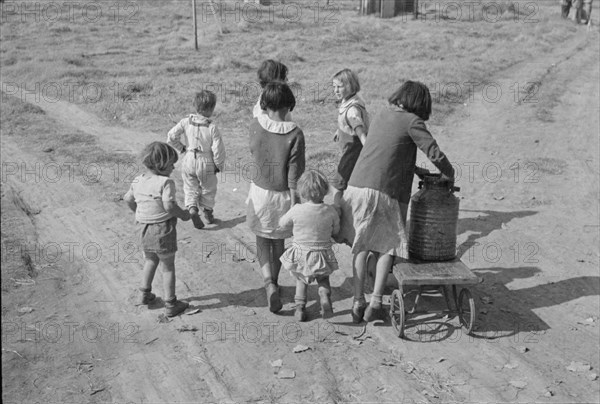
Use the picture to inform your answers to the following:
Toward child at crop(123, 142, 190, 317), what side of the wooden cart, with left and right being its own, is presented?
left

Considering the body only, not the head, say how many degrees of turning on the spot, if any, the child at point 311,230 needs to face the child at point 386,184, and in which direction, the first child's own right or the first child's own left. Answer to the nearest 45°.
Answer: approximately 90° to the first child's own right

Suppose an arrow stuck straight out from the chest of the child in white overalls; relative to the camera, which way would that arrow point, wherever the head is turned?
away from the camera

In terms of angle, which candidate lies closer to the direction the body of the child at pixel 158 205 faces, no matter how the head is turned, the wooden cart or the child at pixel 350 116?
the child

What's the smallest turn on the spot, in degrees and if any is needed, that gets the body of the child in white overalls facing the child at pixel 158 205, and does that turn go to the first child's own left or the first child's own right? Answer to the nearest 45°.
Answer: approximately 180°

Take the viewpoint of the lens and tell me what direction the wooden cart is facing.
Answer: facing away from the viewer

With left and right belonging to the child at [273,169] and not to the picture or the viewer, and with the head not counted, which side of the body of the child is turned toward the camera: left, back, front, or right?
back

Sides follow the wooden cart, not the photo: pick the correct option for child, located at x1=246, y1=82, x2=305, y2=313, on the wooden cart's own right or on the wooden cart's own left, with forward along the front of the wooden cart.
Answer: on the wooden cart's own left

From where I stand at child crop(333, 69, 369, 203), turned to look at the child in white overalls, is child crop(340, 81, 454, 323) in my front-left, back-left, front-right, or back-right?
back-left

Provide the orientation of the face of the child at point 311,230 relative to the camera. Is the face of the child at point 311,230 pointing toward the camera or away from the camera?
away from the camera

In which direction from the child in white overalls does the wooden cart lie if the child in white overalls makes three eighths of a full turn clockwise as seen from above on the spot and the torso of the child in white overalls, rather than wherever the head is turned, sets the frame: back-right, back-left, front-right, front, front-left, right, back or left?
front

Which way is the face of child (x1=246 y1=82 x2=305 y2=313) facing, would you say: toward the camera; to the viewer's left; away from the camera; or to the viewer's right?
away from the camera

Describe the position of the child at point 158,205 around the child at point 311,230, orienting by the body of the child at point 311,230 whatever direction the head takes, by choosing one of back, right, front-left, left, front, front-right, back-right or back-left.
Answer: left

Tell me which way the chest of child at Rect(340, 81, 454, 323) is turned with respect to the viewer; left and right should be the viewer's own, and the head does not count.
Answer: facing away from the viewer and to the right of the viewer

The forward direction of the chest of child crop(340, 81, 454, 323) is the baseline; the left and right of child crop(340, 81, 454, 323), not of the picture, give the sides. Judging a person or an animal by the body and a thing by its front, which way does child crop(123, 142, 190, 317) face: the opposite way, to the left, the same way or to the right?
the same way

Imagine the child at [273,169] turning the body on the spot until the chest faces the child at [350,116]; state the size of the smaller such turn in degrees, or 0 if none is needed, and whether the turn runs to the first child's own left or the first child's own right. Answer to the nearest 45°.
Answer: approximately 45° to the first child's own right

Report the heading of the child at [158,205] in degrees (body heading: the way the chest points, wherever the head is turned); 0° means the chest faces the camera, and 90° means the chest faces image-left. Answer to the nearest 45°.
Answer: approximately 225°

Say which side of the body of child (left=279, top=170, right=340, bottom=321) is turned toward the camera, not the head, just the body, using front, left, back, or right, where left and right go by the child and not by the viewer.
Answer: back
